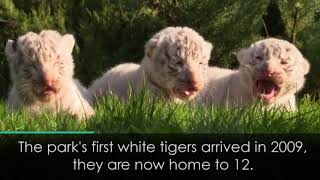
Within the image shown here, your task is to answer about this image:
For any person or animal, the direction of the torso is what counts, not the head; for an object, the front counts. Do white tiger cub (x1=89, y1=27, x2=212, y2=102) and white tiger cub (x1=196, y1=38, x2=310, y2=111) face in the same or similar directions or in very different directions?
same or similar directions

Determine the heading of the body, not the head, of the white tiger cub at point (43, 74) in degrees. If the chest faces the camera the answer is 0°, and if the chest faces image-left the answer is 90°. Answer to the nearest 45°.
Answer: approximately 0°

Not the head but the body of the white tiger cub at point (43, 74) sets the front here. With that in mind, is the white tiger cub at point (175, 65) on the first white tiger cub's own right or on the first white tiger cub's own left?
on the first white tiger cub's own left

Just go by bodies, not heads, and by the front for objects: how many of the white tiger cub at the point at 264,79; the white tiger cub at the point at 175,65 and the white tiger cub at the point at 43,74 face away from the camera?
0

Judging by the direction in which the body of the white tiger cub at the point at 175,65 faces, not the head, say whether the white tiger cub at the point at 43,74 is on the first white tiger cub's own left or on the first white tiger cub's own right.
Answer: on the first white tiger cub's own right

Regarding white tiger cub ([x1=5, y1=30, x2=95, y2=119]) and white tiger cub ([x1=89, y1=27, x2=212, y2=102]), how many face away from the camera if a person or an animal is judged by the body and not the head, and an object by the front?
0

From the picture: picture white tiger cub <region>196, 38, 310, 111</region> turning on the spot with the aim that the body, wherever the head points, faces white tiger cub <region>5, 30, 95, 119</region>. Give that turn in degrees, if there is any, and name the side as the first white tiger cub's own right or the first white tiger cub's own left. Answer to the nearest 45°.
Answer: approximately 90° to the first white tiger cub's own right

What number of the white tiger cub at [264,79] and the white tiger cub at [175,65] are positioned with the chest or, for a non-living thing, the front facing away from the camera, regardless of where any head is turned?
0

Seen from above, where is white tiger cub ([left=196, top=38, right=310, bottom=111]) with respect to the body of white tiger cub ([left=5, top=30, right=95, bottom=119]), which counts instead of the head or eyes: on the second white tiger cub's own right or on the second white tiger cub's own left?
on the second white tiger cub's own left

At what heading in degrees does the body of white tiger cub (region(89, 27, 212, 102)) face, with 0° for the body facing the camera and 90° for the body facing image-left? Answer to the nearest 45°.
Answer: approximately 315°

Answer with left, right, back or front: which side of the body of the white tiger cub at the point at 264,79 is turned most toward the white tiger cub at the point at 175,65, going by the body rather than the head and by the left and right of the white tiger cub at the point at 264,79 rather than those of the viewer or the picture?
right
